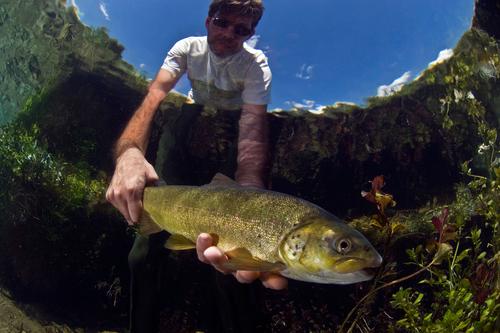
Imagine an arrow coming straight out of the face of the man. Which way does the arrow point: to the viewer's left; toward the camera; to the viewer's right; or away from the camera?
toward the camera

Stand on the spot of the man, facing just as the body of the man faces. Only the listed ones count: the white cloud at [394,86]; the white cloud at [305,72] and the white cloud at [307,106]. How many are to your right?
0

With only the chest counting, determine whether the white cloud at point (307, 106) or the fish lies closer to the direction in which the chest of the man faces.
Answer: the fish

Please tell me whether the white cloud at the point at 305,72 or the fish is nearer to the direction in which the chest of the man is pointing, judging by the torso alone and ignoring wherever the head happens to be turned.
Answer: the fish

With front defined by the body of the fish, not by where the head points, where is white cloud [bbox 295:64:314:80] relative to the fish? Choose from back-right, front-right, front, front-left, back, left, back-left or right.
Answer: back-left

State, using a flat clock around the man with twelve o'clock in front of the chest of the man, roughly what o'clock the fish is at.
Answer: The fish is roughly at 12 o'clock from the man.

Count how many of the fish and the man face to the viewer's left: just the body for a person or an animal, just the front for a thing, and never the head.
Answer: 0

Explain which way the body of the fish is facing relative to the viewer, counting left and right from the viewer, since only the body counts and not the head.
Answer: facing the viewer and to the right of the viewer

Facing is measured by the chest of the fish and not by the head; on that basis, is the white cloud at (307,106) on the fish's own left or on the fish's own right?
on the fish's own left

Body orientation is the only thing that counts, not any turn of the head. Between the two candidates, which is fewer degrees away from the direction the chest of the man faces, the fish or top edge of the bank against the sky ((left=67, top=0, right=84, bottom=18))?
the fish

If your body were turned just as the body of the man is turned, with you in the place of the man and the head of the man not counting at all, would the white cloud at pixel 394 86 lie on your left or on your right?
on your left

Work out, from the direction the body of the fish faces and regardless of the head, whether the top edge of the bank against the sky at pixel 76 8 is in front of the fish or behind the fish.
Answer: behind

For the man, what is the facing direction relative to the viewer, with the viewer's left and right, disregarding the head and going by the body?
facing the viewer
